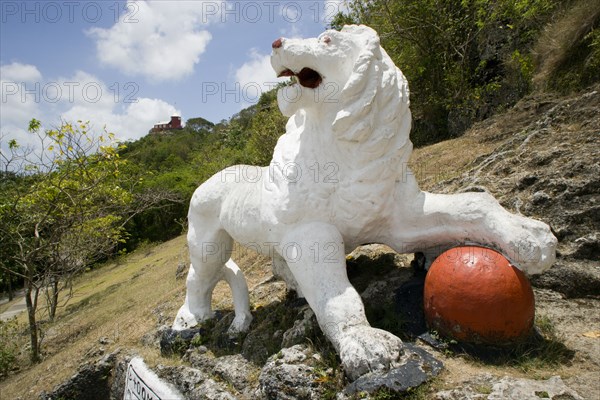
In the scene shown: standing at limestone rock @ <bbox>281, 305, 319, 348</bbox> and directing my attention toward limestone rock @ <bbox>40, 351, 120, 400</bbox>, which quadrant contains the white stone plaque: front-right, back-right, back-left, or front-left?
front-left

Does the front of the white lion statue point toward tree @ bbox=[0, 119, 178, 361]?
no

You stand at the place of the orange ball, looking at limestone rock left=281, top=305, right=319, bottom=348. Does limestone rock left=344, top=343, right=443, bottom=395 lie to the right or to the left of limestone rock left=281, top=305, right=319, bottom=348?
left
